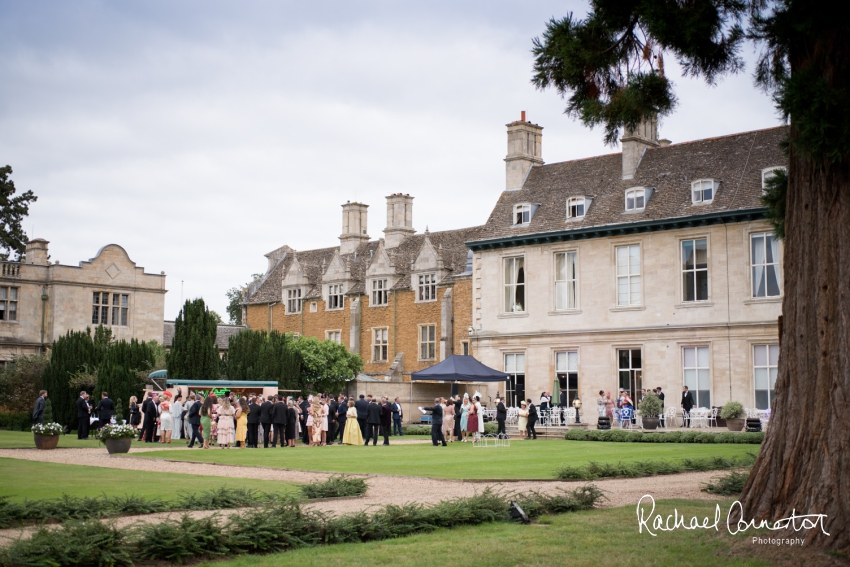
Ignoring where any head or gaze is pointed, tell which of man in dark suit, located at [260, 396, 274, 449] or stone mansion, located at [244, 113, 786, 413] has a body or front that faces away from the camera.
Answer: the man in dark suit

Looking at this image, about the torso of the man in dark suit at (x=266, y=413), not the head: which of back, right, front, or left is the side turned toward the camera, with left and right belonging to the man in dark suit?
back

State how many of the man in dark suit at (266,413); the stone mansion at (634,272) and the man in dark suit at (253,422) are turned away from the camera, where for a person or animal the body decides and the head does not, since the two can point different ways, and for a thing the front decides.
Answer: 2

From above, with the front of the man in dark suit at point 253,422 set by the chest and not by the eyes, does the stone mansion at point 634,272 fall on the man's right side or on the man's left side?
on the man's right side

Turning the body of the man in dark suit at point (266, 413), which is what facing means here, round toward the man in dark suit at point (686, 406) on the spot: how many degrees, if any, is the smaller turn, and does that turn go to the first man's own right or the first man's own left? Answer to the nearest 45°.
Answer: approximately 90° to the first man's own right

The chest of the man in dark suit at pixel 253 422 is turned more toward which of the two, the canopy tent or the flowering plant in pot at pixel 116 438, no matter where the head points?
the canopy tent

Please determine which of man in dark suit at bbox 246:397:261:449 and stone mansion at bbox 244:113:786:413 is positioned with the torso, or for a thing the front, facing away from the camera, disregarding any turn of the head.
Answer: the man in dark suit

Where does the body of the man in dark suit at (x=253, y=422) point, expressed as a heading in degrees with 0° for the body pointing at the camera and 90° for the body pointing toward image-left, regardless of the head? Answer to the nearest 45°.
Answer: approximately 180°

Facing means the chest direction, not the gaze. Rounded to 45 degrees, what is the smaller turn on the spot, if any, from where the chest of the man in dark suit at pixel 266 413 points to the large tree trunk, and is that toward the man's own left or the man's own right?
approximately 180°

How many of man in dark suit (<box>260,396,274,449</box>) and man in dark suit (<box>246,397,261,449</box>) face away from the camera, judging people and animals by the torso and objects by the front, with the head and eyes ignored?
2

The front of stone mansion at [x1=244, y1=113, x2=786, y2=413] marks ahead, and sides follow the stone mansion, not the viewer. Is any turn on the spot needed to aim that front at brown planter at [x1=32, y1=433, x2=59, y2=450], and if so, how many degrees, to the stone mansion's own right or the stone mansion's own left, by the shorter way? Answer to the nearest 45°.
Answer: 0° — it already faces it

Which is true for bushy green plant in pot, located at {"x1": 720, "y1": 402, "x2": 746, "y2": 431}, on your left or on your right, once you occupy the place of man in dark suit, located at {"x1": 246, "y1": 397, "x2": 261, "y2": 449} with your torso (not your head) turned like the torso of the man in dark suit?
on your right
